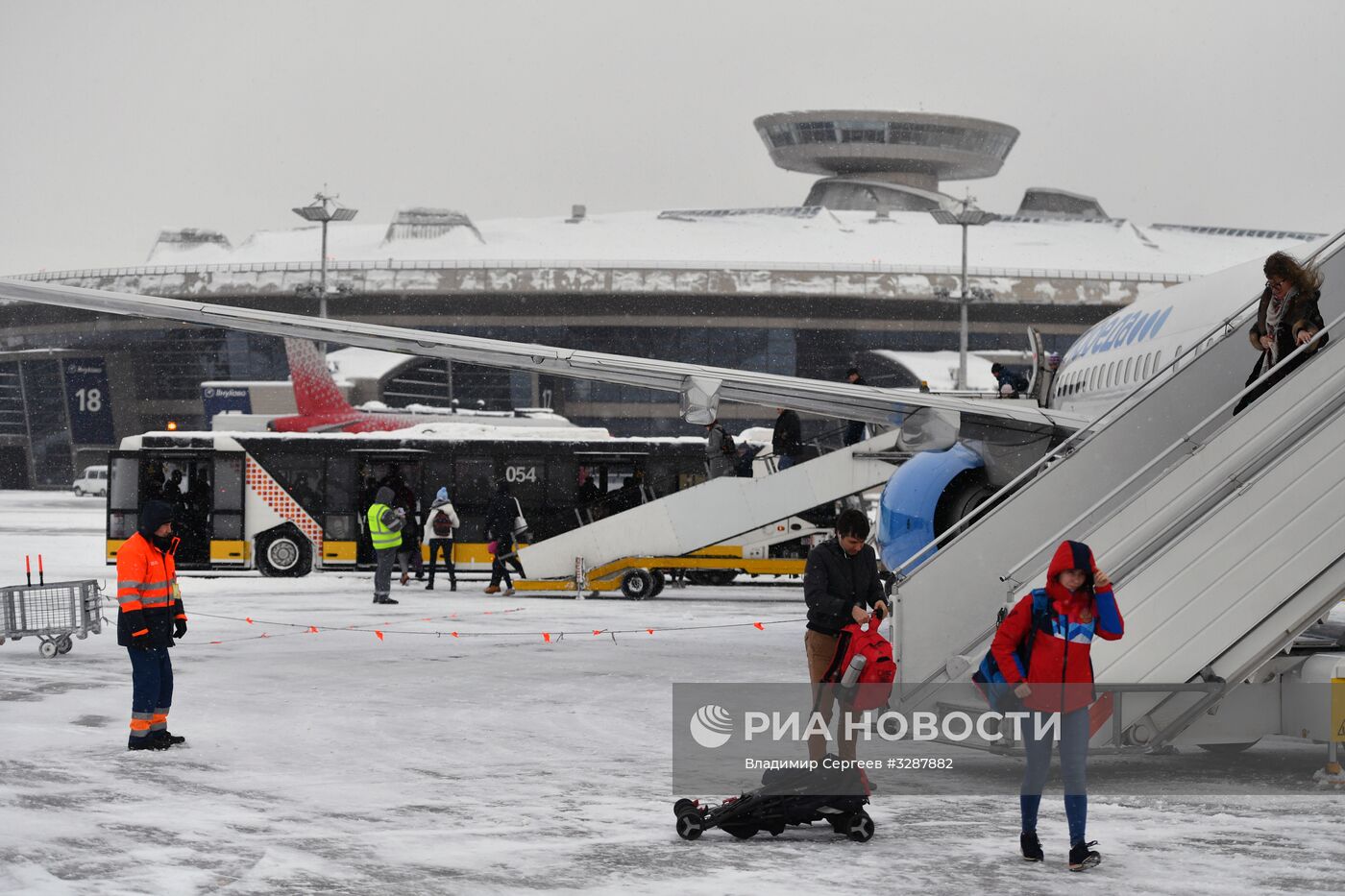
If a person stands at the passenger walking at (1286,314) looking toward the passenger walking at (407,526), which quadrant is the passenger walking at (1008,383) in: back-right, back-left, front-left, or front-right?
front-right

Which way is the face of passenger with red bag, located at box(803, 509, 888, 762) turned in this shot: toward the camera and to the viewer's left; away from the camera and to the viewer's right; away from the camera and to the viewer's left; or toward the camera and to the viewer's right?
toward the camera and to the viewer's right

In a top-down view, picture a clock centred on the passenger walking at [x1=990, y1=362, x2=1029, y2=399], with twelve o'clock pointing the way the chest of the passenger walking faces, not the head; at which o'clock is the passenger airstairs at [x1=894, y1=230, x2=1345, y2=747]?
The passenger airstairs is roughly at 9 o'clock from the passenger walking.

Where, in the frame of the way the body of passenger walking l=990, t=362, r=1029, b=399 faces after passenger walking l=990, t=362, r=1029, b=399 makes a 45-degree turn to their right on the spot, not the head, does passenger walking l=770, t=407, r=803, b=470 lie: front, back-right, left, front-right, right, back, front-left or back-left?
front

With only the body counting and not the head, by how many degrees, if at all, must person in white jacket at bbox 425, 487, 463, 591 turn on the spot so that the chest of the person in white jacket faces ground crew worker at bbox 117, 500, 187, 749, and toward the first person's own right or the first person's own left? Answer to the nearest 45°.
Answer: approximately 180°

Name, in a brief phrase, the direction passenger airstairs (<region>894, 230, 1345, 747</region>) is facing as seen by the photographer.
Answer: facing the viewer and to the left of the viewer

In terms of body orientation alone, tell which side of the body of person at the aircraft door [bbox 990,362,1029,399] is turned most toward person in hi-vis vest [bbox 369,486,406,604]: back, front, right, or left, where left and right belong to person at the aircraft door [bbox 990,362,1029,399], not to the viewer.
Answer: front

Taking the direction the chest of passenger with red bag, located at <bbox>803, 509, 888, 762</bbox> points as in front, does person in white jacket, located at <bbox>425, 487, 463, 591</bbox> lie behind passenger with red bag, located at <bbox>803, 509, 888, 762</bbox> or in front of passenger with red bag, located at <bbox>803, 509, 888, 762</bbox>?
behind

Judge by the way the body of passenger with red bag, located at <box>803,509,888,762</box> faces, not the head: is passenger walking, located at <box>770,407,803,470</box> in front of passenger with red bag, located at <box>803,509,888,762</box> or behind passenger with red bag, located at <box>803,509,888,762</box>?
behind

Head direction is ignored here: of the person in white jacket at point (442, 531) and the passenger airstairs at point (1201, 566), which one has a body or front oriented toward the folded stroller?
the passenger airstairs

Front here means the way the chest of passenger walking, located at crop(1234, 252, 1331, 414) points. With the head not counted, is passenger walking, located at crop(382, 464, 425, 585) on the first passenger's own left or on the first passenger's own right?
on the first passenger's own right

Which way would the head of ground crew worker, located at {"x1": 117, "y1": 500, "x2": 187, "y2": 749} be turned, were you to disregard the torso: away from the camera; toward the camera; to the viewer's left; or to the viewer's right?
to the viewer's right

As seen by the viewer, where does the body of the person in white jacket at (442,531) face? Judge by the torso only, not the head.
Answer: away from the camera
